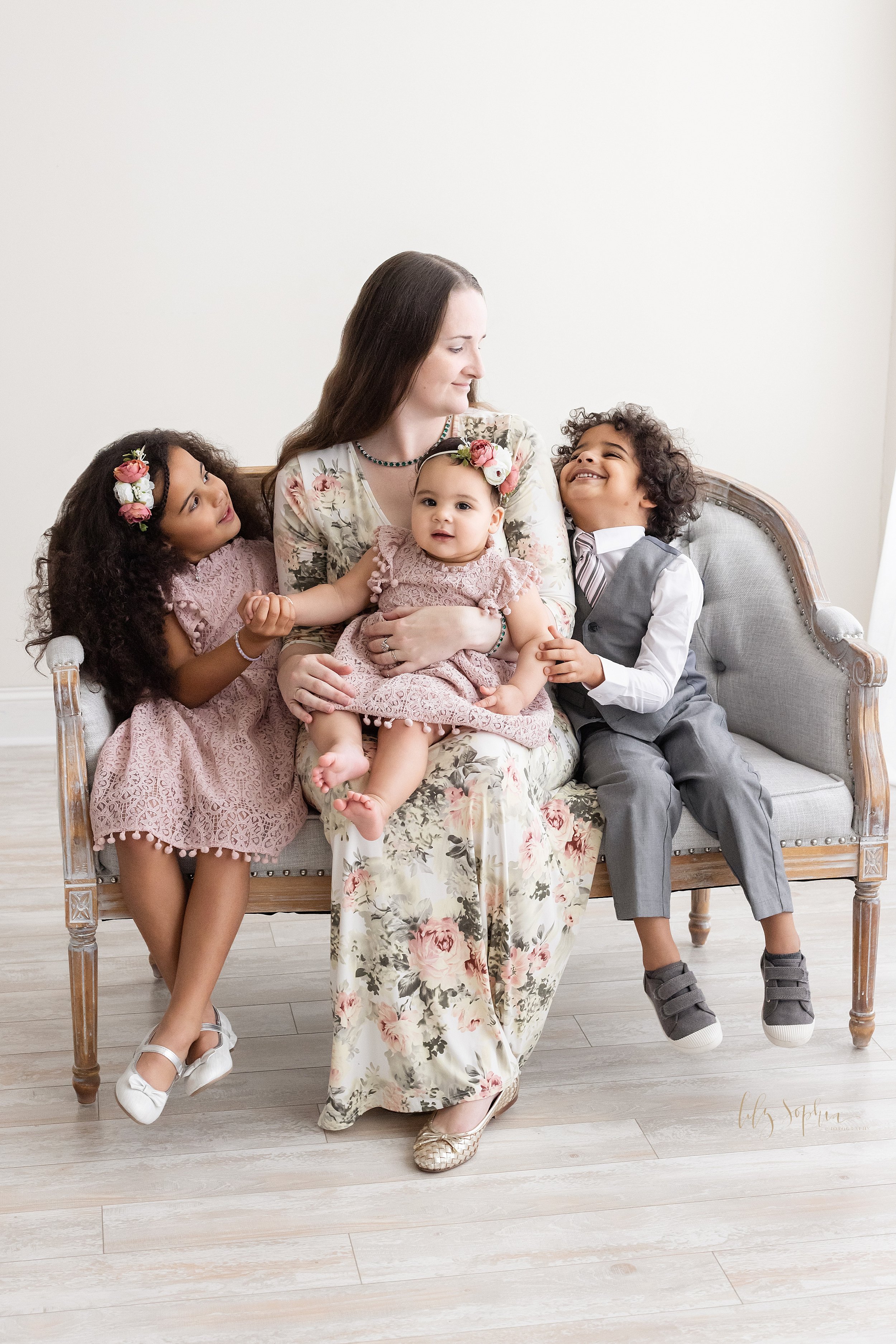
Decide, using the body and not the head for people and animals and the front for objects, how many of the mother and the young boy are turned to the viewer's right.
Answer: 0

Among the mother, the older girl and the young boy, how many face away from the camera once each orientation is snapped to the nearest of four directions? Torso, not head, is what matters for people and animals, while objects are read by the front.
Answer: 0

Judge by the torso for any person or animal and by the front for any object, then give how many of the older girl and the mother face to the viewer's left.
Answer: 0

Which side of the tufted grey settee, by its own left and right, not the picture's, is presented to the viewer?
front

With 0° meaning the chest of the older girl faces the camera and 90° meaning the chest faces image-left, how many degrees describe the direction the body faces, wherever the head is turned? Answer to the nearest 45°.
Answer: approximately 315°

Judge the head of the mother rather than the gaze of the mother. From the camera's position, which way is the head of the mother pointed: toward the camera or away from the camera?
toward the camera

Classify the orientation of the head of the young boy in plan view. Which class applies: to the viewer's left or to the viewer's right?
to the viewer's left

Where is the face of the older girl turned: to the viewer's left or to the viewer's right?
to the viewer's right

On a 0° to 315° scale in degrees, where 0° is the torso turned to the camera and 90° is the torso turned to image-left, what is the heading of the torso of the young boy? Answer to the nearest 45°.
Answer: approximately 45°
